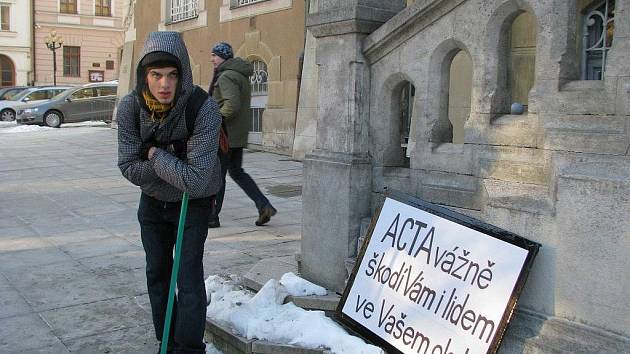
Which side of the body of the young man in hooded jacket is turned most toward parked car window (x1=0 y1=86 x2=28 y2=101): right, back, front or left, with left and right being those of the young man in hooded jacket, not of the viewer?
back

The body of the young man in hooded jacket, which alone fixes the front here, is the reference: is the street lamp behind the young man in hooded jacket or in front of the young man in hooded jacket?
behind

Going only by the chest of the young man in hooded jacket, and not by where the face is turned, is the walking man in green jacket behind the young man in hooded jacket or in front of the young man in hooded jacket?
behind

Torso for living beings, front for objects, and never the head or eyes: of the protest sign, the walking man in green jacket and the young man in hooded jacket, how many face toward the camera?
2

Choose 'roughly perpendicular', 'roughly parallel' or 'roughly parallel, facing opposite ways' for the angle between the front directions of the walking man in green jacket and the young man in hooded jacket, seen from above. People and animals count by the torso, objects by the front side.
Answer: roughly perpendicular
